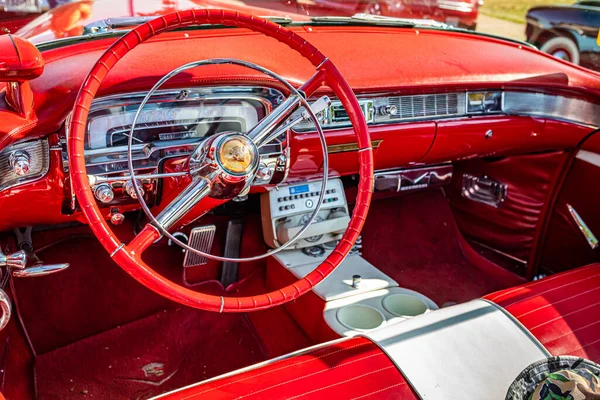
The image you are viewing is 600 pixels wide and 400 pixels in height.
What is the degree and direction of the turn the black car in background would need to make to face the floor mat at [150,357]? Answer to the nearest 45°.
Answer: approximately 90° to its left

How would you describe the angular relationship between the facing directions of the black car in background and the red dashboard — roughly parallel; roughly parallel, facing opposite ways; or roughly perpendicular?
roughly perpendicular

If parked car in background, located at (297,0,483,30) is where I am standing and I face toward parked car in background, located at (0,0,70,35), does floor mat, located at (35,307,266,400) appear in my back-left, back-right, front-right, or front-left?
front-left

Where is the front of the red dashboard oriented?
toward the camera

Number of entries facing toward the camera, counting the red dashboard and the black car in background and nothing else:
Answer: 1

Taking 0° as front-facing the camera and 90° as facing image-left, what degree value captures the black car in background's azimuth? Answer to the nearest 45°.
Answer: approximately 90°

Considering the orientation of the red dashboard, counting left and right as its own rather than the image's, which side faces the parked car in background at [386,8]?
back

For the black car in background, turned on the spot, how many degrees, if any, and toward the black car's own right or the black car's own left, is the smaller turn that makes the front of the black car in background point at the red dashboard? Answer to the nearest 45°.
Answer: approximately 90° to the black car's own left
